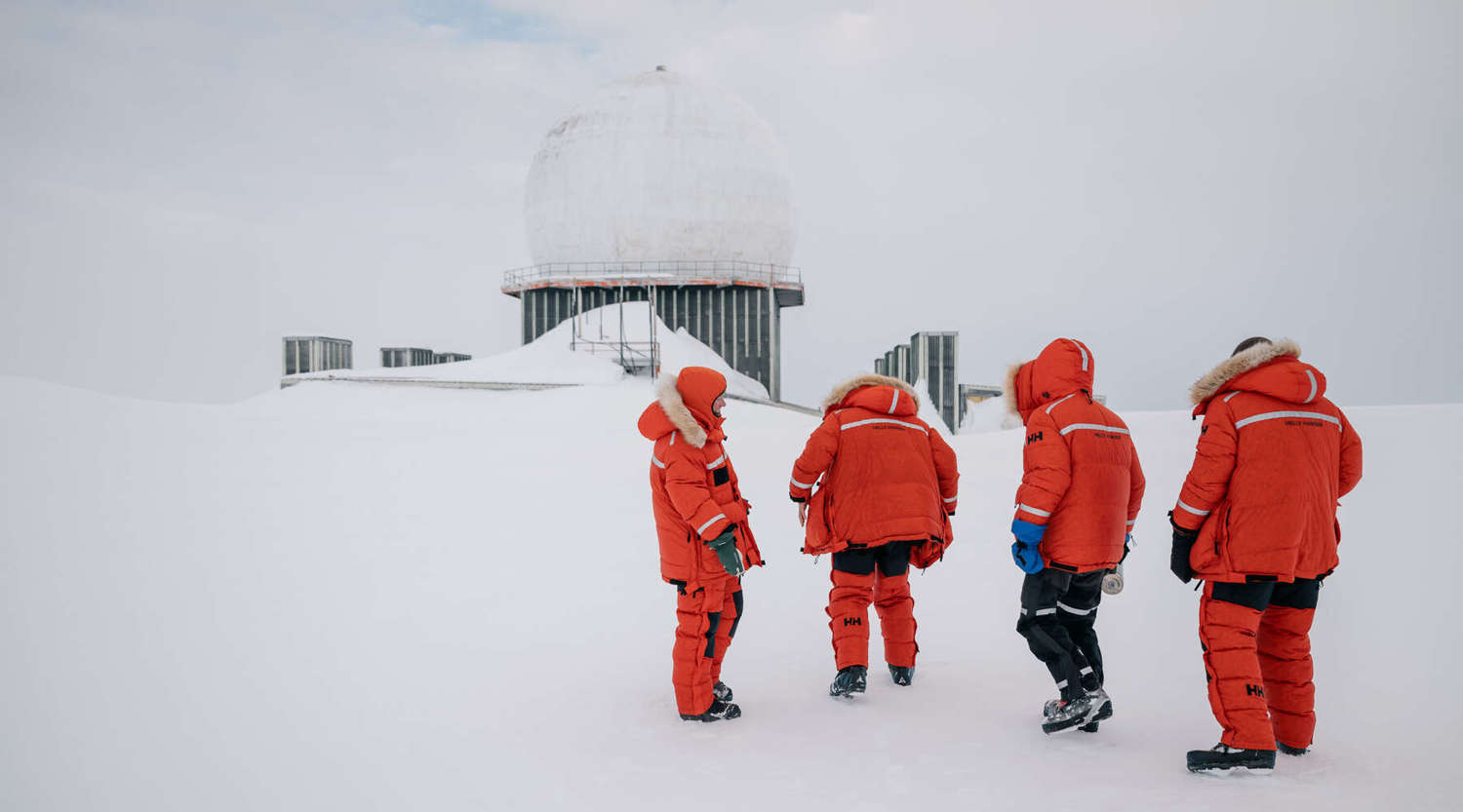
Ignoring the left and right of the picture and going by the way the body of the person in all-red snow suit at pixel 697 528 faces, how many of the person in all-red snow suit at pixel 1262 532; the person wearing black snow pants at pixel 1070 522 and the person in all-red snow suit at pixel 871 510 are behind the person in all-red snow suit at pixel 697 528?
0

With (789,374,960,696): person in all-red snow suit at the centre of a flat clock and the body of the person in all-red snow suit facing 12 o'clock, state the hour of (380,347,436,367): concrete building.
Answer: The concrete building is roughly at 11 o'clock from the person in all-red snow suit.

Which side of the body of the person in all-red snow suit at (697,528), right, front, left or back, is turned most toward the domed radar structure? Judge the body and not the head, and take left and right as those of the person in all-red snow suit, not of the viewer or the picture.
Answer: left

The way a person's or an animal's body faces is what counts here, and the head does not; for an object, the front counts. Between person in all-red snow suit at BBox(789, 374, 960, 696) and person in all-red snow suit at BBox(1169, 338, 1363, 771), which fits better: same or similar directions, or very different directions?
same or similar directions

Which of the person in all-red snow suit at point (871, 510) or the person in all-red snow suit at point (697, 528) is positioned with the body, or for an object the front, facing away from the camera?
the person in all-red snow suit at point (871, 510)

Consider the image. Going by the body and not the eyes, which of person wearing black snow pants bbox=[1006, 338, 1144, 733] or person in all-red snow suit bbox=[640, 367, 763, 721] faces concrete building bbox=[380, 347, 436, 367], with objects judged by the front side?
the person wearing black snow pants

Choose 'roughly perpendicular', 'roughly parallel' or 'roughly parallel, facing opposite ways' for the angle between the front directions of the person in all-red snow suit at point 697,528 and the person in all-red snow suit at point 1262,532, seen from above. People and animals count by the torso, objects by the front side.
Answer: roughly perpendicular

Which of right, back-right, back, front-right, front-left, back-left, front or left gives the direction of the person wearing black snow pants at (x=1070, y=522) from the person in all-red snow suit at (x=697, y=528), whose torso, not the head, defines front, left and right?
front

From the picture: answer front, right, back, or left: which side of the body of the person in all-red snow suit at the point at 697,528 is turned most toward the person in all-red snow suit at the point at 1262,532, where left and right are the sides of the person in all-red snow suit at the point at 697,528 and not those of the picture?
front

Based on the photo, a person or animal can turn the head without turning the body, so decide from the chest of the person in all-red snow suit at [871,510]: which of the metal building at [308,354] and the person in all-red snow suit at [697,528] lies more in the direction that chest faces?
the metal building

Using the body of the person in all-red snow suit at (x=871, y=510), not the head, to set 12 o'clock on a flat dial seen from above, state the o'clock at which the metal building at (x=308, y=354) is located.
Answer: The metal building is roughly at 11 o'clock from the person in all-red snow suit.

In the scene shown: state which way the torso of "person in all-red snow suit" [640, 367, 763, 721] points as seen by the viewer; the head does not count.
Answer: to the viewer's right

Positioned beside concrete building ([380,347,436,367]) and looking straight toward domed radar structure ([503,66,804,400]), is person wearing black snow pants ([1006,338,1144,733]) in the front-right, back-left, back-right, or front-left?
front-right

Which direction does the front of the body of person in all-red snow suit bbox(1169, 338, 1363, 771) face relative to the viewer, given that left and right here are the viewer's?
facing away from the viewer and to the left of the viewer

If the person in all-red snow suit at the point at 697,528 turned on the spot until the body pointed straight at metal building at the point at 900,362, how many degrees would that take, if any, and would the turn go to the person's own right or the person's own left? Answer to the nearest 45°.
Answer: approximately 90° to the person's own left

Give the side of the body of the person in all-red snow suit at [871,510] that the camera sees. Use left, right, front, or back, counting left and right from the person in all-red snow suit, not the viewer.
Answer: back

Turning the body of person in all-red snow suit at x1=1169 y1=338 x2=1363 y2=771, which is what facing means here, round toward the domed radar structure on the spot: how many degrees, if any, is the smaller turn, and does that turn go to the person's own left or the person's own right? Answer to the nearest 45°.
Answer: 0° — they already face it
